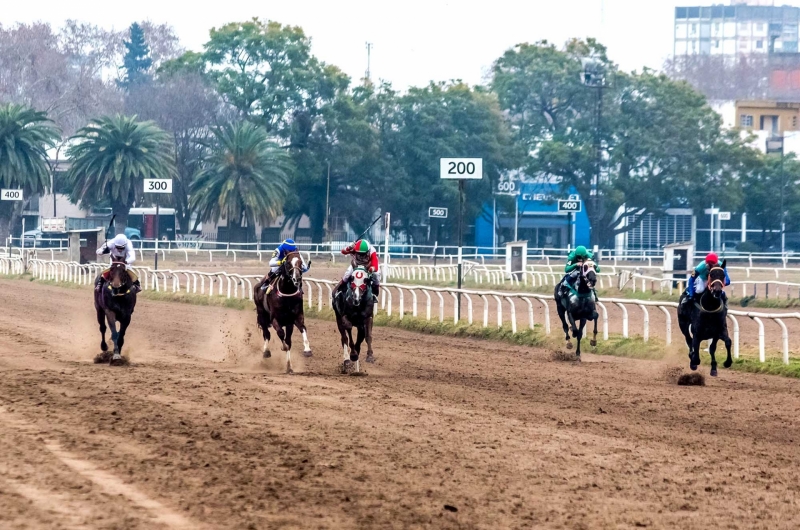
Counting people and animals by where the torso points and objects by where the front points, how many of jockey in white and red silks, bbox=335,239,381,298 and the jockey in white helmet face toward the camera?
2

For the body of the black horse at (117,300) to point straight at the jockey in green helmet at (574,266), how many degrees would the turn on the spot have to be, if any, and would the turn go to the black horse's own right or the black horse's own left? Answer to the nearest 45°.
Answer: approximately 90° to the black horse's own left

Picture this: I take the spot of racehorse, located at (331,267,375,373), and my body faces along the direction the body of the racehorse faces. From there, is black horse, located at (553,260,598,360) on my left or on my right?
on my left

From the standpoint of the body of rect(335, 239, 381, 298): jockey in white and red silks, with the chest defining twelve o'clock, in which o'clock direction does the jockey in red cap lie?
The jockey in red cap is roughly at 9 o'clock from the jockey in white and red silks.

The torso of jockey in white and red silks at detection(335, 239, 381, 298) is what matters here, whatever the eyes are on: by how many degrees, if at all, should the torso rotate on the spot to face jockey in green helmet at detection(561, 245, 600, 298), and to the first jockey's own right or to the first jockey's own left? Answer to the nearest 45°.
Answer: approximately 135° to the first jockey's own left

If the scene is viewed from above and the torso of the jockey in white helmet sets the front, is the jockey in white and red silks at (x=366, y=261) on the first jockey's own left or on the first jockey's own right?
on the first jockey's own left

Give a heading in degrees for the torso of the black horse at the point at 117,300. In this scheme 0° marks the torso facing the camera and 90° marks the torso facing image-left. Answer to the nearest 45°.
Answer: approximately 0°

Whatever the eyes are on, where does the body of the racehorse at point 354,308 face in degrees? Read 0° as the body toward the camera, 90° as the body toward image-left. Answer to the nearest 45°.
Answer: approximately 0°
